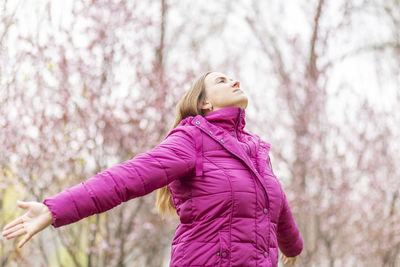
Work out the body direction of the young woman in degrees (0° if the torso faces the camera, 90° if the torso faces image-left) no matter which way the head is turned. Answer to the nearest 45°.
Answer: approximately 315°
